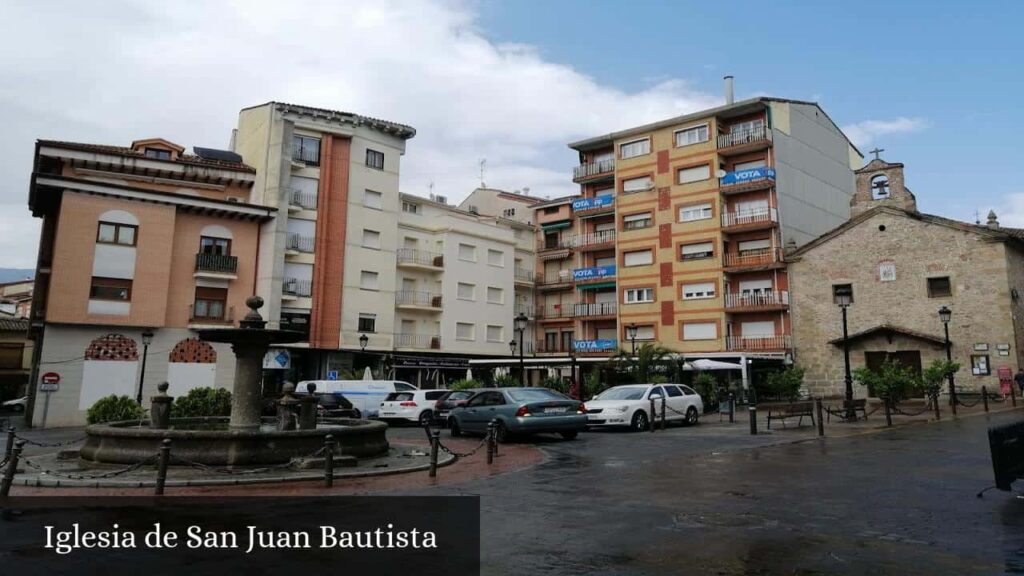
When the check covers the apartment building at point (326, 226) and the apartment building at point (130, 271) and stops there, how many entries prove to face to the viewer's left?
0

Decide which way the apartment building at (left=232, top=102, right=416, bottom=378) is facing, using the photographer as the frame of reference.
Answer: facing the viewer and to the right of the viewer

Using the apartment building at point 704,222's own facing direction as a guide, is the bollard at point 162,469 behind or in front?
in front

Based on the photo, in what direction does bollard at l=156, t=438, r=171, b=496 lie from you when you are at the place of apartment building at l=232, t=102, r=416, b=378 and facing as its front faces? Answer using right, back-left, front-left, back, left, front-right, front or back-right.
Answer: front-right

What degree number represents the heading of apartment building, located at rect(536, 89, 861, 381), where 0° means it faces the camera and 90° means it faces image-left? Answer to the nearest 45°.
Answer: approximately 45°

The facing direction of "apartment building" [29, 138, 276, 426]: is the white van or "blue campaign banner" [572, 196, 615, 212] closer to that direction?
the white van

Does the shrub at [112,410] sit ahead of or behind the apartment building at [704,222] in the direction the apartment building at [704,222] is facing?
ahead
